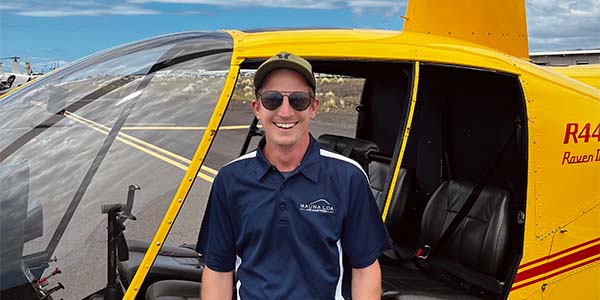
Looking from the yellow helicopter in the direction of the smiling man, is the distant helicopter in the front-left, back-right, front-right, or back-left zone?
back-right

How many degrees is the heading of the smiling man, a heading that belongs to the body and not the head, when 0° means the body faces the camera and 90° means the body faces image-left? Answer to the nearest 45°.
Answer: approximately 0°

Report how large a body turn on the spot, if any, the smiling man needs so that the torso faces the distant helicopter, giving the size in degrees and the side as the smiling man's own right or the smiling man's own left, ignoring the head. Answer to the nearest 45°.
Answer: approximately 135° to the smiling man's own right

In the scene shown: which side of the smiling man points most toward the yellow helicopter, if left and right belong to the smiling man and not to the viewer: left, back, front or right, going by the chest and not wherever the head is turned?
back
